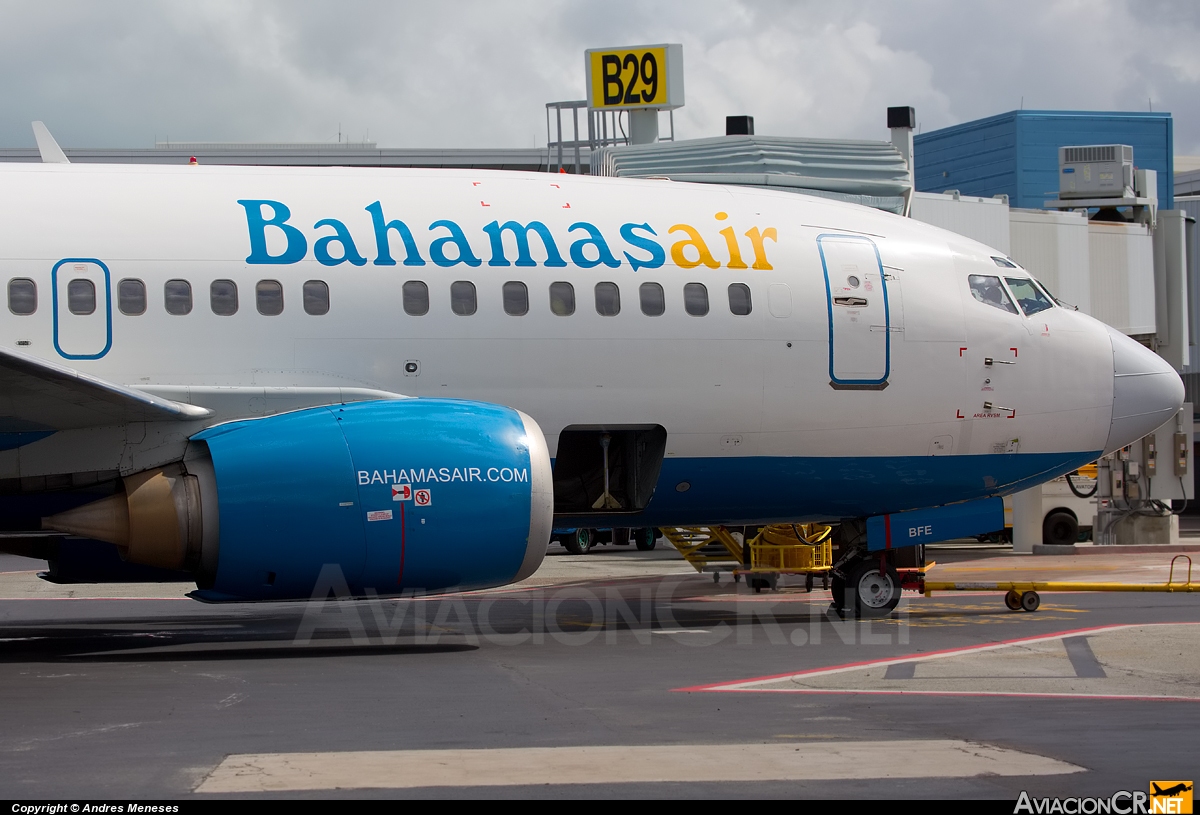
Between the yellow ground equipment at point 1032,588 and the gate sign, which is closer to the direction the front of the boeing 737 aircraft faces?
the yellow ground equipment

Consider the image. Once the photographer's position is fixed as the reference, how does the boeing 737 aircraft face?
facing to the right of the viewer

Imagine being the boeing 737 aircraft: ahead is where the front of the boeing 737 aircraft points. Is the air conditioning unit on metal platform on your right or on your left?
on your left

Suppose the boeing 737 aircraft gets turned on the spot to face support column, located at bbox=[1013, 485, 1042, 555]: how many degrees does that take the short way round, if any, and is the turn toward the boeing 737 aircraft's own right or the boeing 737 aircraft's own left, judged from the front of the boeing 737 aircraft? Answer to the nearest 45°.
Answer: approximately 45° to the boeing 737 aircraft's own left

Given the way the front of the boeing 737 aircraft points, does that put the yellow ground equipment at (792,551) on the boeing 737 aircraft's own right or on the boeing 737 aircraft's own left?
on the boeing 737 aircraft's own left

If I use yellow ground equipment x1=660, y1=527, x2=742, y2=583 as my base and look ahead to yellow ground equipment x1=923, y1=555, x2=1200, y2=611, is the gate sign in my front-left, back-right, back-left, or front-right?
back-left

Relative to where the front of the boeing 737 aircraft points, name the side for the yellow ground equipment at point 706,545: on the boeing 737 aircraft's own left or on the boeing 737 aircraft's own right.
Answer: on the boeing 737 aircraft's own left

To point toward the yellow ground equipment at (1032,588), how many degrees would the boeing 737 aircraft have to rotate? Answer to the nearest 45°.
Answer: approximately 45° to its left
